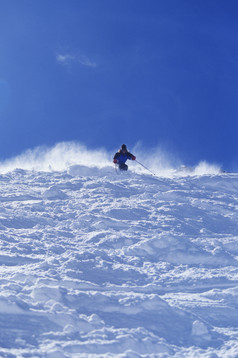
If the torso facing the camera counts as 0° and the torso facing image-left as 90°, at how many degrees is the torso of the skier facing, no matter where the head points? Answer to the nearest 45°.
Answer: approximately 0°
